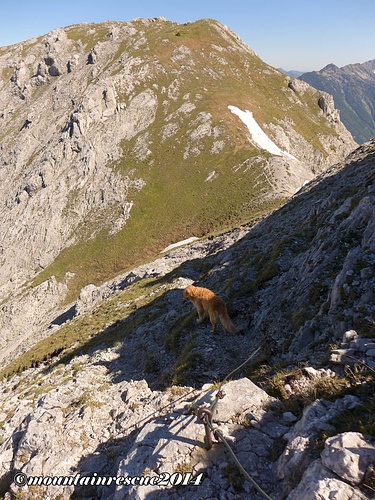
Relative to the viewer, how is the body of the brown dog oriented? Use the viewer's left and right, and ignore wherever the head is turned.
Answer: facing away from the viewer and to the left of the viewer
